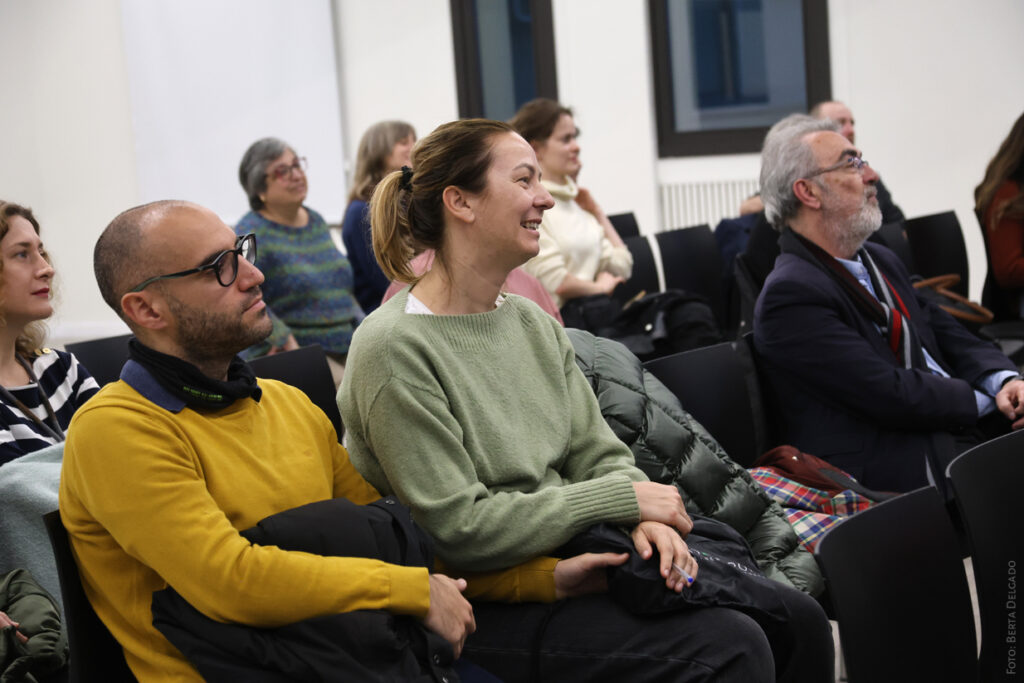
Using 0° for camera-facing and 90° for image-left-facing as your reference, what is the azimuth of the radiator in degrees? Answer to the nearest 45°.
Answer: approximately 0°

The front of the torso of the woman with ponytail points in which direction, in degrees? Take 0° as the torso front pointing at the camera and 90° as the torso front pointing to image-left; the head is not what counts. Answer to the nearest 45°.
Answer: approximately 315°

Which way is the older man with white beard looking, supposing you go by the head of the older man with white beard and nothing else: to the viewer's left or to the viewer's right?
to the viewer's right

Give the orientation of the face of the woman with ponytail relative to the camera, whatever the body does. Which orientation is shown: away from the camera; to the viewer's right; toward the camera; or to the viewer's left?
to the viewer's right

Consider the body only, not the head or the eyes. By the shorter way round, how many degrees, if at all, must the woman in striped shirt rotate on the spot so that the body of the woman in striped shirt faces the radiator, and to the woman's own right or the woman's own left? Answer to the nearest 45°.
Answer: approximately 90° to the woman's own left

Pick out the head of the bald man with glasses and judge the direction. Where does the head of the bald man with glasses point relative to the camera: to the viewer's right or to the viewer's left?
to the viewer's right

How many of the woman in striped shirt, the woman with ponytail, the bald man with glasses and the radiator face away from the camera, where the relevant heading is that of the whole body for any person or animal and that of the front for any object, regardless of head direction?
0

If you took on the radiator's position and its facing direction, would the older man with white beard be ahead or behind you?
ahead

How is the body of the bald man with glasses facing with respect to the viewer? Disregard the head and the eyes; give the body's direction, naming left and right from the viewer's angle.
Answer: facing the viewer and to the right of the viewer

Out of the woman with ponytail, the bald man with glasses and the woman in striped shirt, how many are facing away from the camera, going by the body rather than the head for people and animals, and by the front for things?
0

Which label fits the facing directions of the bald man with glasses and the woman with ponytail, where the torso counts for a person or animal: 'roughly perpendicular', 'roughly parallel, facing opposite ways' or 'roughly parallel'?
roughly parallel

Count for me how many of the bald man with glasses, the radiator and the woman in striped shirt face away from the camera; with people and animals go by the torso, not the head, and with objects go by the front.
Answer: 0

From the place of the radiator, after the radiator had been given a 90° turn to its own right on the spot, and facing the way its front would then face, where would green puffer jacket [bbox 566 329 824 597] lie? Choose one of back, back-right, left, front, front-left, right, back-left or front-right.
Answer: left

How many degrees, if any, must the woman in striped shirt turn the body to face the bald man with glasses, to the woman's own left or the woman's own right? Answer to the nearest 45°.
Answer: approximately 45° to the woman's own right

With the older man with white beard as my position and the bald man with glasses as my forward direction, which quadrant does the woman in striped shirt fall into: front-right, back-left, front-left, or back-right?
front-right
